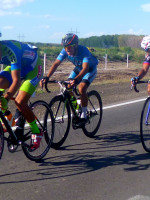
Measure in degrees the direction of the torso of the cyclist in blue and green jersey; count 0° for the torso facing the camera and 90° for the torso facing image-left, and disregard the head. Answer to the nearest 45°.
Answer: approximately 45°

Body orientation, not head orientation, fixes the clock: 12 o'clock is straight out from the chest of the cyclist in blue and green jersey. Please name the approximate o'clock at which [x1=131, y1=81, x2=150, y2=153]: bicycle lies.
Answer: The bicycle is roughly at 7 o'clock from the cyclist in blue and green jersey.

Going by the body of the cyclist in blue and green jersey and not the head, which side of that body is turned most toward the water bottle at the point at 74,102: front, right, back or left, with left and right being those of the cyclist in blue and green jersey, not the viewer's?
back

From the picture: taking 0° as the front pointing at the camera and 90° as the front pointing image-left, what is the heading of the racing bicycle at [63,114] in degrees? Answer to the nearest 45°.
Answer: approximately 45°

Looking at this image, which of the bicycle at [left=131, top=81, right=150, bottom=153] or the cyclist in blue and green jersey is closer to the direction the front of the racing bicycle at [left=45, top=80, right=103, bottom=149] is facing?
the cyclist in blue and green jersey

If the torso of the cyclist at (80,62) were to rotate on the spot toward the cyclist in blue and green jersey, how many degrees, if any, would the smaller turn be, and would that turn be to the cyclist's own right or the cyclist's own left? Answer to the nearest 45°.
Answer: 0° — they already face them

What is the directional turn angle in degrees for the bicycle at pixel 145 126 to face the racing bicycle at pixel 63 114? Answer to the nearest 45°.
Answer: approximately 45° to its right
